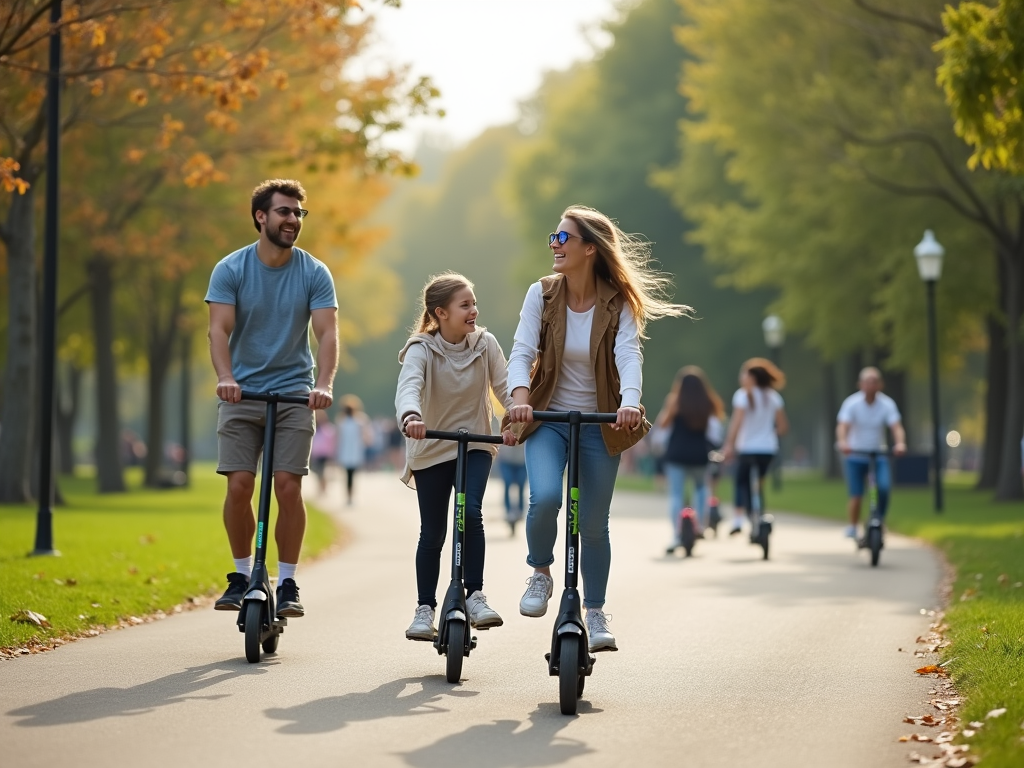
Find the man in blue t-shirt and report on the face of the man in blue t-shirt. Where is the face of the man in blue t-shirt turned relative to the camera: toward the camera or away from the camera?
toward the camera

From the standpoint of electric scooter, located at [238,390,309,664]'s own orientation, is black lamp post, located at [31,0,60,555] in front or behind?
behind

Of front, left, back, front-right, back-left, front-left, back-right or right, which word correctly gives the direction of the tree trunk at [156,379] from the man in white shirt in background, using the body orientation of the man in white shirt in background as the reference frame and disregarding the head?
back-right

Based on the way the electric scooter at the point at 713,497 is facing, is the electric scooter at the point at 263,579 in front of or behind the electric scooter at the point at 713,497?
behind

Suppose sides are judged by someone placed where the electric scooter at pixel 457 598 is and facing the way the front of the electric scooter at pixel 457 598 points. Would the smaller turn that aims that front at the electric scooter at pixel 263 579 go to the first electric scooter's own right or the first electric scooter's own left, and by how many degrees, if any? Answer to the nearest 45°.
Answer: approximately 135° to the first electric scooter's own right

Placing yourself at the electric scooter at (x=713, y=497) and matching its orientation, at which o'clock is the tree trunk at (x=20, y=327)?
The tree trunk is roughly at 9 o'clock from the electric scooter.

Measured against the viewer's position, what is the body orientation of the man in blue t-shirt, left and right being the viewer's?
facing the viewer

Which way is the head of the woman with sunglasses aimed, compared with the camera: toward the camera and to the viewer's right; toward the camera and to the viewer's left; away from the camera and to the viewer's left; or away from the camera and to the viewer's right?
toward the camera and to the viewer's left

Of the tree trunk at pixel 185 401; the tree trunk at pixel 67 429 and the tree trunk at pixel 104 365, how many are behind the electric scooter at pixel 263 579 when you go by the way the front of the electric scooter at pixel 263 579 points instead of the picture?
3

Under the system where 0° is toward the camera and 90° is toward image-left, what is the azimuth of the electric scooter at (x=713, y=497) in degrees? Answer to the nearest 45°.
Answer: approximately 180°

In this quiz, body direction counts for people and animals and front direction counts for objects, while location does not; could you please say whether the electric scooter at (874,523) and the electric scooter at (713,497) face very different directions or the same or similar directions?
very different directions

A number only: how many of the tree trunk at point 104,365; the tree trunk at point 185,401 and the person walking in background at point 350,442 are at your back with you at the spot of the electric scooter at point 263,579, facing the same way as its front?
3

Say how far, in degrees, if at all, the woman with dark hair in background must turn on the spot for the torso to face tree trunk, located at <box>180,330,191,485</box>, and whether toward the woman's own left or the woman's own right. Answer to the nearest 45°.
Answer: approximately 45° to the woman's own left

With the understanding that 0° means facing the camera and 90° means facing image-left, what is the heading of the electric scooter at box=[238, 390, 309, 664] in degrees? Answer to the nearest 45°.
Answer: approximately 0°

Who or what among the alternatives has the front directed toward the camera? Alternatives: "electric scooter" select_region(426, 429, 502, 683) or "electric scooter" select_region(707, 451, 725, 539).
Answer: "electric scooter" select_region(426, 429, 502, 683)

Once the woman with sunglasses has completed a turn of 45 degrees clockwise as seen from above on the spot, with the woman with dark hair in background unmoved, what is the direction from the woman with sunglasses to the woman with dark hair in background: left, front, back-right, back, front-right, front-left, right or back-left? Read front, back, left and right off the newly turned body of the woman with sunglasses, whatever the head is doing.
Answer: back-right

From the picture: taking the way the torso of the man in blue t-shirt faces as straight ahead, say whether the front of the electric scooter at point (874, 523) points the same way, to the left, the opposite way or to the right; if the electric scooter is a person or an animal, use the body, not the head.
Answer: the same way

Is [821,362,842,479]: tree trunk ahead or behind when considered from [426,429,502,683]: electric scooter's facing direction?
behind

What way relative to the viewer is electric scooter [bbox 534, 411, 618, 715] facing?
toward the camera
